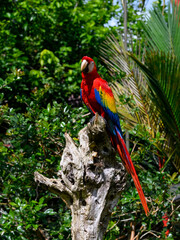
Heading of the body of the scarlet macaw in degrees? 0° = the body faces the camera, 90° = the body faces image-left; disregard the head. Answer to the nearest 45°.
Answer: approximately 45°
